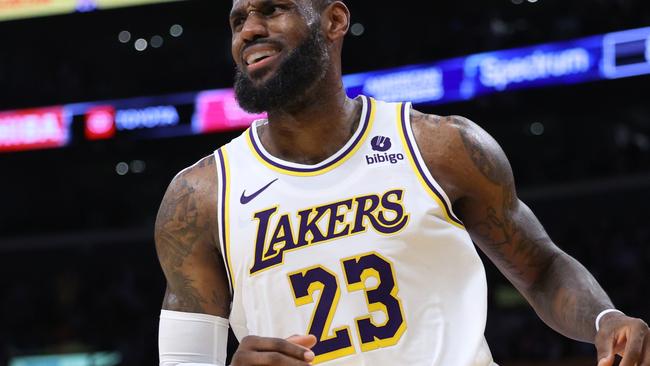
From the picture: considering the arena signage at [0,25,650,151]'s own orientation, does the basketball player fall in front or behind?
in front

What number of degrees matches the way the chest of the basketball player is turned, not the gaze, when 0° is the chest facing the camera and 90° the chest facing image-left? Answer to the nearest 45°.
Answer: approximately 0°

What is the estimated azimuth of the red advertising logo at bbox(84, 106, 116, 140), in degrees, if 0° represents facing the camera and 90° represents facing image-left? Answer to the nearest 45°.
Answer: approximately 0°

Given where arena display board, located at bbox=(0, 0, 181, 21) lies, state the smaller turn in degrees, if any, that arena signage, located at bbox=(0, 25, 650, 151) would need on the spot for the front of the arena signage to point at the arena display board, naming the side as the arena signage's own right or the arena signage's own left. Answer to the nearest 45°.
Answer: approximately 90° to the arena signage's own right

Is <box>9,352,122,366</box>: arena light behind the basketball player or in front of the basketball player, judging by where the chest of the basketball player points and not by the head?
behind

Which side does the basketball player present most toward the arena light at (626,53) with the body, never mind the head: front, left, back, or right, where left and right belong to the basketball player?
back

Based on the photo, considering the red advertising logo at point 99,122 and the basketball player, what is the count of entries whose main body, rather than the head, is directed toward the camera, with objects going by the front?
2
